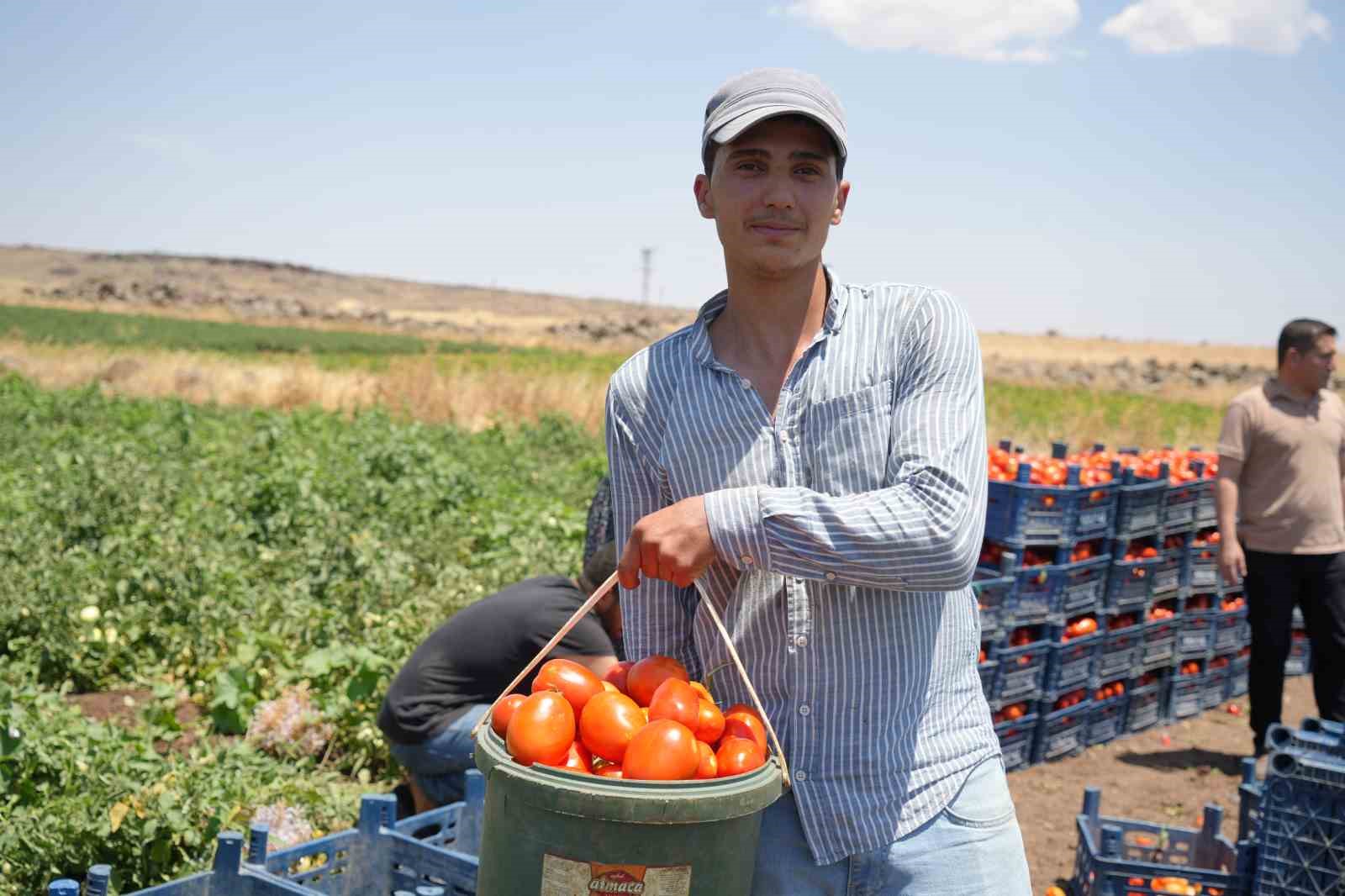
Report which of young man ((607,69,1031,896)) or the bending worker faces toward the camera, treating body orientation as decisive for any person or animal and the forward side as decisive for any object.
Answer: the young man

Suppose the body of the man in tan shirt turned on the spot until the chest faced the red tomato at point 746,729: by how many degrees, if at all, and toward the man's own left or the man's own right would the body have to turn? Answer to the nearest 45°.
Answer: approximately 45° to the man's own right

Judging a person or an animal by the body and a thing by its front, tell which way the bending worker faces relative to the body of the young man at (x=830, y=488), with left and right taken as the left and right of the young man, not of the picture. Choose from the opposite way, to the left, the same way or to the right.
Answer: to the left

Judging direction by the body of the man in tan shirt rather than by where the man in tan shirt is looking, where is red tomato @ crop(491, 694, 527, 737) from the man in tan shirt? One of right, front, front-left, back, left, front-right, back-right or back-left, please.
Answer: front-right

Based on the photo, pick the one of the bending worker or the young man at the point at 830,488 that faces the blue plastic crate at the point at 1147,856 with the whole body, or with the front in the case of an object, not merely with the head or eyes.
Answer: the bending worker

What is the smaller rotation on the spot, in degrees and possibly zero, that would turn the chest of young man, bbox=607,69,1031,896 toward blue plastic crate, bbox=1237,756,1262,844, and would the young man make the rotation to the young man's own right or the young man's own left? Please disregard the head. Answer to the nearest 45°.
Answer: approximately 135° to the young man's own left

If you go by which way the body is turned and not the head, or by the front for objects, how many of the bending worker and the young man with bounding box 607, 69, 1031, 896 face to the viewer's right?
1

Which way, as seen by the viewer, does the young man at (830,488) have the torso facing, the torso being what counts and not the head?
toward the camera

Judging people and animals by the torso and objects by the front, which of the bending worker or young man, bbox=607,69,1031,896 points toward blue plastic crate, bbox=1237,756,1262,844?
the bending worker

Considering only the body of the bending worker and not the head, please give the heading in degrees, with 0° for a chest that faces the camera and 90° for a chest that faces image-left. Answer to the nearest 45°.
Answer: approximately 270°

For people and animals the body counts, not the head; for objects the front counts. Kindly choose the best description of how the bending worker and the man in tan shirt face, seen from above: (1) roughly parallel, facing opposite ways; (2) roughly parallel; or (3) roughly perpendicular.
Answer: roughly perpendicular

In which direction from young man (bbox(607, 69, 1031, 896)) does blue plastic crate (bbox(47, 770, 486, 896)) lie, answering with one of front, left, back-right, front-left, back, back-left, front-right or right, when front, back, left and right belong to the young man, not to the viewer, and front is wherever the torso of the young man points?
back-right

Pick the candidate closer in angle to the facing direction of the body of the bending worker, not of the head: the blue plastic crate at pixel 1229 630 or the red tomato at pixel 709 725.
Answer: the blue plastic crate

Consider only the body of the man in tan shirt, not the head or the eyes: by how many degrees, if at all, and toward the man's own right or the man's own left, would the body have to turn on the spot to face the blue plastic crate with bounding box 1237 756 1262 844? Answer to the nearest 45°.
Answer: approximately 45° to the man's own right
